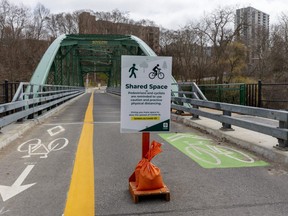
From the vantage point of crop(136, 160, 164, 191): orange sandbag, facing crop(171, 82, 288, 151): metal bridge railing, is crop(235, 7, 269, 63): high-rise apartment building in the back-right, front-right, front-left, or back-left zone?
front-left

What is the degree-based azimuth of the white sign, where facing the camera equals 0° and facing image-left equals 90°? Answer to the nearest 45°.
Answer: approximately 0°

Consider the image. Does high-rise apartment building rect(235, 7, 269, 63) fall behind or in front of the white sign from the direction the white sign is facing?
behind

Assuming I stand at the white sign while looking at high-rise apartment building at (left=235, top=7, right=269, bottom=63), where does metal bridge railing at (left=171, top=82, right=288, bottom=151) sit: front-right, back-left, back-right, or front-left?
front-right

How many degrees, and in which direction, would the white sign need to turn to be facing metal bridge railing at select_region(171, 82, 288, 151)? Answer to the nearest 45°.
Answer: approximately 135° to its left

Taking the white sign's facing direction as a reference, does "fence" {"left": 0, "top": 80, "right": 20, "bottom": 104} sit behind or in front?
behind
